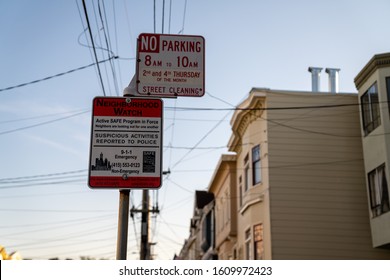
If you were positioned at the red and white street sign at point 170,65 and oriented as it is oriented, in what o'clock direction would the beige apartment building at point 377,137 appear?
The beige apartment building is roughly at 7 o'clock from the red and white street sign.

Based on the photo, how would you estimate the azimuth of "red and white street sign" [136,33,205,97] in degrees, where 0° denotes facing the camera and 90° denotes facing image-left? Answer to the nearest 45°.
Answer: approximately 0°

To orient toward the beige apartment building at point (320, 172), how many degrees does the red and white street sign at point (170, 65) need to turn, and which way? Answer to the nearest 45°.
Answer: approximately 180°
